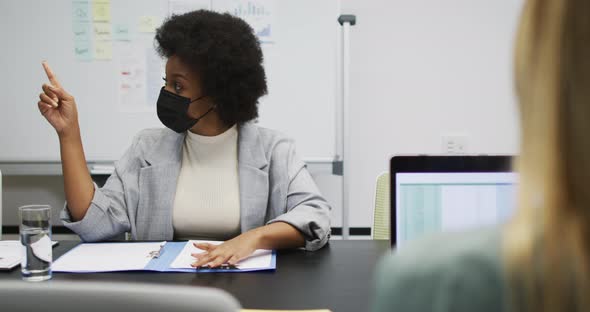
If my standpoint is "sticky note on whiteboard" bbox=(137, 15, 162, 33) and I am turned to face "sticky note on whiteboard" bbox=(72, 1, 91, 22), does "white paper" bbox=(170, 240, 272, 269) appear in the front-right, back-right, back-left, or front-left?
back-left

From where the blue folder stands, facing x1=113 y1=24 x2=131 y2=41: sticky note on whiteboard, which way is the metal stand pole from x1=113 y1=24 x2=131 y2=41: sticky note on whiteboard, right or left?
right

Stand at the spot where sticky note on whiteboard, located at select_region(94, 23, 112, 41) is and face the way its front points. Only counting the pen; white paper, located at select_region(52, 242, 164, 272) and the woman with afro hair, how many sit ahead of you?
3

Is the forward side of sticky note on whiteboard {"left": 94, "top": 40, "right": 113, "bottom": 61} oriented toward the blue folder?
yes
